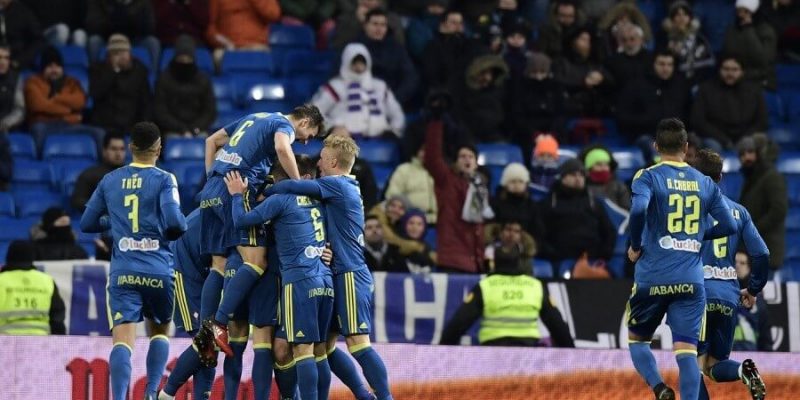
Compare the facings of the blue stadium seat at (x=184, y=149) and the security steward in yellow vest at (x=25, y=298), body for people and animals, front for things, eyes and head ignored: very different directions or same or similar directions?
very different directions

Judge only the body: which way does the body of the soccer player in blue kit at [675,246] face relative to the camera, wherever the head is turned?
away from the camera

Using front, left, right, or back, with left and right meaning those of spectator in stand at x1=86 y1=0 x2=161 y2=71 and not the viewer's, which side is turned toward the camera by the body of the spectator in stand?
front

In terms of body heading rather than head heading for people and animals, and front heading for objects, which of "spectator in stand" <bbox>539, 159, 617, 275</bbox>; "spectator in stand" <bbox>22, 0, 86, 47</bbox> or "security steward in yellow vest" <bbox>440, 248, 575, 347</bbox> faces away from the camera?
the security steward in yellow vest

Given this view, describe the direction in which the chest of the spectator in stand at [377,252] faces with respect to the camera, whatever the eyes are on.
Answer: toward the camera

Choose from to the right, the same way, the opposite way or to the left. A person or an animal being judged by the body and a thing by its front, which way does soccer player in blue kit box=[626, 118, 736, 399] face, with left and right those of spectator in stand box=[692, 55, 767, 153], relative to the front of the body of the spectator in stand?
the opposite way

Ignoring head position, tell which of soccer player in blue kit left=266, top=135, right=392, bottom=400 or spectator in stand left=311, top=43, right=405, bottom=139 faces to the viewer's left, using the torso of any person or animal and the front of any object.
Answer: the soccer player in blue kit

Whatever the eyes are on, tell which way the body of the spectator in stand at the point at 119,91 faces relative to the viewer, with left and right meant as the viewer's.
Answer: facing the viewer

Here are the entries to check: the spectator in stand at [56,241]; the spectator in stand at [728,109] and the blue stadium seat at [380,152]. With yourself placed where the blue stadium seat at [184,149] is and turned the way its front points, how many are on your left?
2

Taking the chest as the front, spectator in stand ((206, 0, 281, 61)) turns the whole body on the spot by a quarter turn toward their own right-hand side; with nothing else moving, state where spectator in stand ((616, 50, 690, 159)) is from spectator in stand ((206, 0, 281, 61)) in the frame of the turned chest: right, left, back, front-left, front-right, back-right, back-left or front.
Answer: back

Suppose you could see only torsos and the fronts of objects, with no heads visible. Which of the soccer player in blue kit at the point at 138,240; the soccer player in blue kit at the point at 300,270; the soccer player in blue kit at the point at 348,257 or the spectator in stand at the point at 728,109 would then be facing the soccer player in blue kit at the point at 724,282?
the spectator in stand

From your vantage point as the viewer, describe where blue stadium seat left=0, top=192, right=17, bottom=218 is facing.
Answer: facing the viewer
